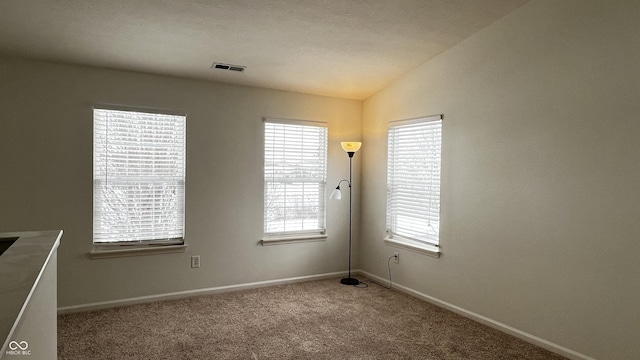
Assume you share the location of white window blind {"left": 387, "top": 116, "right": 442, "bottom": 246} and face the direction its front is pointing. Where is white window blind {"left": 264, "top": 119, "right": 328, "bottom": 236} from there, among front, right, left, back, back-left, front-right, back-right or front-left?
front-right

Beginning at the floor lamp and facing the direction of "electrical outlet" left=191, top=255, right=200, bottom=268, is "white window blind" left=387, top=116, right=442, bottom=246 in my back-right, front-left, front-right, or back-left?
back-left

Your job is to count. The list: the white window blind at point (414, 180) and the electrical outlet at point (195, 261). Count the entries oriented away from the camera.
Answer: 0

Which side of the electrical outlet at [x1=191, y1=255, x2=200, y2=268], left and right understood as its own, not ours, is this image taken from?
front

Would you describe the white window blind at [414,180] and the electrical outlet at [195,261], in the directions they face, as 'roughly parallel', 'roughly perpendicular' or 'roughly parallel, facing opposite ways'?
roughly perpendicular

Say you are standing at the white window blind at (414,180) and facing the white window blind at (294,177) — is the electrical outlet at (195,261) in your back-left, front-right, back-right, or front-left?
front-left

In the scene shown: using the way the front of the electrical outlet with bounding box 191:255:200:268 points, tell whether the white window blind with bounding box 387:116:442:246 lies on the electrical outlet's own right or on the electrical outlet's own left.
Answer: on the electrical outlet's own left

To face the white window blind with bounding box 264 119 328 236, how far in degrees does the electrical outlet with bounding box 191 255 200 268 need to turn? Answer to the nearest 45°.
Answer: approximately 90° to its left

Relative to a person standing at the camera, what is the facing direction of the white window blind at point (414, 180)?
facing the viewer and to the left of the viewer

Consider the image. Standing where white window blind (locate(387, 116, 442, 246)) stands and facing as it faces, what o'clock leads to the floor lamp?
The floor lamp is roughly at 2 o'clock from the white window blind.

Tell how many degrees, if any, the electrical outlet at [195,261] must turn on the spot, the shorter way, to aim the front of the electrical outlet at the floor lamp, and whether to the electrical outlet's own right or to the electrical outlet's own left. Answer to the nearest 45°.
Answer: approximately 90° to the electrical outlet's own left

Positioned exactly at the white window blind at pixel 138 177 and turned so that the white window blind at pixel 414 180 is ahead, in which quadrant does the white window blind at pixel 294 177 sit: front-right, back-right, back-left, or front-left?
front-left
